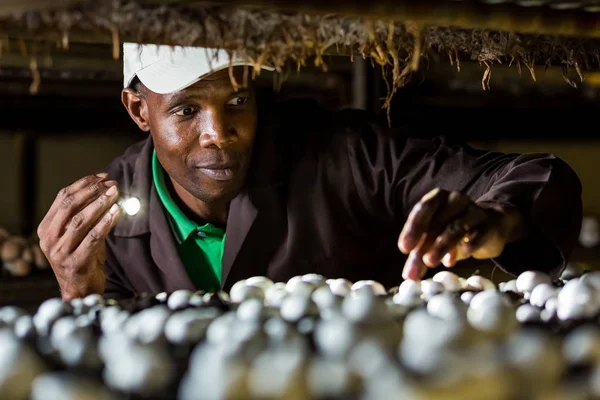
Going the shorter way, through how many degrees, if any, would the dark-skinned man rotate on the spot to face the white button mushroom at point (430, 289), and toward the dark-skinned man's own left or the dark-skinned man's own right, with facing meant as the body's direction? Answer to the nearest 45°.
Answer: approximately 45° to the dark-skinned man's own left

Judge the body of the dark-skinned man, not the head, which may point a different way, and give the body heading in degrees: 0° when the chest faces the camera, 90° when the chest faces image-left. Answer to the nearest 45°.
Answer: approximately 0°

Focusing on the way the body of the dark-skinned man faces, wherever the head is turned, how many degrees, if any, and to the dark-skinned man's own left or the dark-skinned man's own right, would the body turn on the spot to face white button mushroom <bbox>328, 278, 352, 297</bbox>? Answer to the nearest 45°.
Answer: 0° — they already face it

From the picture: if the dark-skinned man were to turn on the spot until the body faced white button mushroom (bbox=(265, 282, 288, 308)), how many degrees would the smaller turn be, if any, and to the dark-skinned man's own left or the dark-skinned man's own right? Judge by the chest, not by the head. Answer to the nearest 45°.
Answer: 0° — they already face it

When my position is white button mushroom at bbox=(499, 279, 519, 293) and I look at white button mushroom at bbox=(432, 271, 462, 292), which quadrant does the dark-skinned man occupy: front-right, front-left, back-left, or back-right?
front-right

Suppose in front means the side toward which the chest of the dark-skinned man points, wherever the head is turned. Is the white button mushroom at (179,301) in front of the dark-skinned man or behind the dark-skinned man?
in front

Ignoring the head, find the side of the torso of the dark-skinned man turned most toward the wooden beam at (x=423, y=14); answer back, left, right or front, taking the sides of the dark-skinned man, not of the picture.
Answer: front

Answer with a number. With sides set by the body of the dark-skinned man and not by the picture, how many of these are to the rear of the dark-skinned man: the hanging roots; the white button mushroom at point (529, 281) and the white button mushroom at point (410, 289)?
0

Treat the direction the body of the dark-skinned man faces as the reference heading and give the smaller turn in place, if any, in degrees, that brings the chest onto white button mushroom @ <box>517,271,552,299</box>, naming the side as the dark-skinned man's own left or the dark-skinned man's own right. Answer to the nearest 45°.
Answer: approximately 45° to the dark-skinned man's own left

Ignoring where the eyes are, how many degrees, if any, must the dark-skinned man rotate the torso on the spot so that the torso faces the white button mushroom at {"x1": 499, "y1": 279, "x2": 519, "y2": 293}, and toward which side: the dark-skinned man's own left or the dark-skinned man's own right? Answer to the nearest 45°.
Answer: approximately 45° to the dark-skinned man's own left

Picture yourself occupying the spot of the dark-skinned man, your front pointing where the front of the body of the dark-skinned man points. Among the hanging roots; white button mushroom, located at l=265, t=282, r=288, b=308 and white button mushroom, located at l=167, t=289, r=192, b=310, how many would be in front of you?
3

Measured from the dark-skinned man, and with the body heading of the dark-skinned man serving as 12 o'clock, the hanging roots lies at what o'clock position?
The hanging roots is roughly at 12 o'clock from the dark-skinned man.
